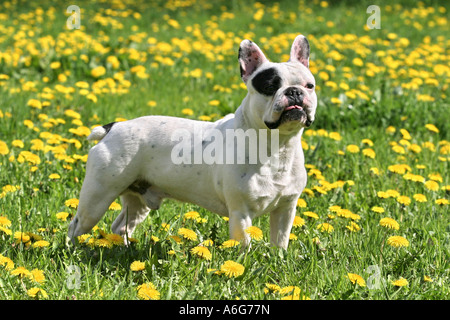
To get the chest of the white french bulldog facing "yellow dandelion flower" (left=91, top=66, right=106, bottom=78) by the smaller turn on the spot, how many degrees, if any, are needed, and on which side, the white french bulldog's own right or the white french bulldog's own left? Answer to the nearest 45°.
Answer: approximately 135° to the white french bulldog's own left

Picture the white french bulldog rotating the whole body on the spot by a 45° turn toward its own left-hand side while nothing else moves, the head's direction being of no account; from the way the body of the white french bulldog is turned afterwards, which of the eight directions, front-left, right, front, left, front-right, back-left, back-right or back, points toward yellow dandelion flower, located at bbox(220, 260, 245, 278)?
right

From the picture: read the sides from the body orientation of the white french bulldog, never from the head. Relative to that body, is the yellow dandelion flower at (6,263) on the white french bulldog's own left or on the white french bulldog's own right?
on the white french bulldog's own right

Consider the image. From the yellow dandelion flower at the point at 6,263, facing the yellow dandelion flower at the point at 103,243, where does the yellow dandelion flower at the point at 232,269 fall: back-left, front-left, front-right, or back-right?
front-right

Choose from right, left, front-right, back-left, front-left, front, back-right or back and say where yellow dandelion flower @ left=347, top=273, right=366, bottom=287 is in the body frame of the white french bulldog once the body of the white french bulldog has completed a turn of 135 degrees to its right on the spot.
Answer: back-left

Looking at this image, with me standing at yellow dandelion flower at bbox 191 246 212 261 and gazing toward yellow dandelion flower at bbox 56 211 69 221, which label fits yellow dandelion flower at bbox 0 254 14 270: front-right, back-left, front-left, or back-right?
front-left

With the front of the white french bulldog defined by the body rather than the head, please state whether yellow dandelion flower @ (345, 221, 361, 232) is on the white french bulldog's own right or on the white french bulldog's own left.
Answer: on the white french bulldog's own left

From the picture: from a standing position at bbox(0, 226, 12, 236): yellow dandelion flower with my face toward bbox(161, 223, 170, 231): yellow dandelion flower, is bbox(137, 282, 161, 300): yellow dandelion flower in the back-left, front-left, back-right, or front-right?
front-right

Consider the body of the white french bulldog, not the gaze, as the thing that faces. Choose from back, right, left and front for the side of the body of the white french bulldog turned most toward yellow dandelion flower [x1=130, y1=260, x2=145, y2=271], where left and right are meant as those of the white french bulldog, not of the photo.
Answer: right

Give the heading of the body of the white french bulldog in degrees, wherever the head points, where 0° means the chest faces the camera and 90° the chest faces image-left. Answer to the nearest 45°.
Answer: approximately 315°

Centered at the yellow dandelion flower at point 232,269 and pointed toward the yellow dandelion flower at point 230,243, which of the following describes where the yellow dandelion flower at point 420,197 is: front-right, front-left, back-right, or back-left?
front-right

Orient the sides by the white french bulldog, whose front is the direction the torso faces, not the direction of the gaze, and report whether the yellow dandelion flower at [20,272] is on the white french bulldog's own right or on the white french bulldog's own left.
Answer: on the white french bulldog's own right
